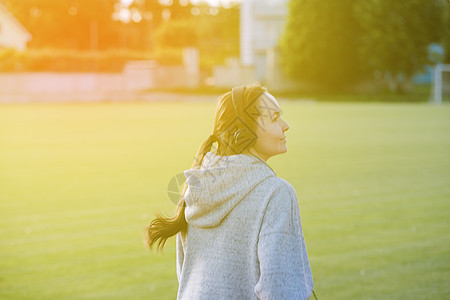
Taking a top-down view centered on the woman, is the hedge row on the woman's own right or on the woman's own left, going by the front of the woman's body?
on the woman's own left

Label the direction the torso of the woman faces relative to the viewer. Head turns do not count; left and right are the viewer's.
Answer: facing away from the viewer and to the right of the viewer

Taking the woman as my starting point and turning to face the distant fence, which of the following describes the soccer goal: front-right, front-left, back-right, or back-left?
front-right

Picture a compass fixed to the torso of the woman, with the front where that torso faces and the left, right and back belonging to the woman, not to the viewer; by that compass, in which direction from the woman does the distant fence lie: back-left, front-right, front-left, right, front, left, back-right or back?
front-left

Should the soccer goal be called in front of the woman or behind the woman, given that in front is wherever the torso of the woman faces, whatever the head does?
in front

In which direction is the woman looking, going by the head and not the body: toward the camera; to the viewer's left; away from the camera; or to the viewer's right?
to the viewer's right

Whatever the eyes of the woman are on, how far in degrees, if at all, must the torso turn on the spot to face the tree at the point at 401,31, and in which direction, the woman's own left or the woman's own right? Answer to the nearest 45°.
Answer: approximately 45° to the woman's own left
